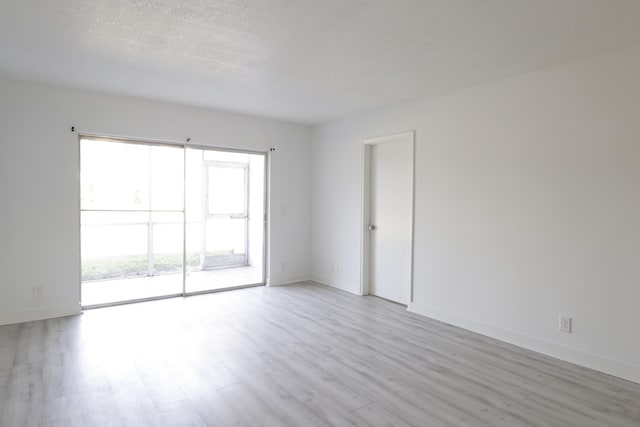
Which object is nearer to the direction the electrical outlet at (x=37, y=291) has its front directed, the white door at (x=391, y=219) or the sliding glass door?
the white door

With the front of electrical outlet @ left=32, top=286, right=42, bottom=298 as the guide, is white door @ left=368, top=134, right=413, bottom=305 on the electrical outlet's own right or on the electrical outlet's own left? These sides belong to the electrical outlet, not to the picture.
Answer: on the electrical outlet's own left

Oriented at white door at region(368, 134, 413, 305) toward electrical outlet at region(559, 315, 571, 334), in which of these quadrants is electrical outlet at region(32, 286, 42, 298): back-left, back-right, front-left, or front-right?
back-right

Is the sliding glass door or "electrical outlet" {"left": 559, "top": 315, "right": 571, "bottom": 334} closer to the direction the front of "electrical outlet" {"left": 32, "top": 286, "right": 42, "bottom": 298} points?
the electrical outlet

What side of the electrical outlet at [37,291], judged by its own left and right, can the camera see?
front

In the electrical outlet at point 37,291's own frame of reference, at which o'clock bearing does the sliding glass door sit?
The sliding glass door is roughly at 8 o'clock from the electrical outlet.

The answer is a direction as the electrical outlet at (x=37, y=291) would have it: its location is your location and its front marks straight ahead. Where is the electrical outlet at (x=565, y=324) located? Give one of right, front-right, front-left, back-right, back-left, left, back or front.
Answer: front-left
